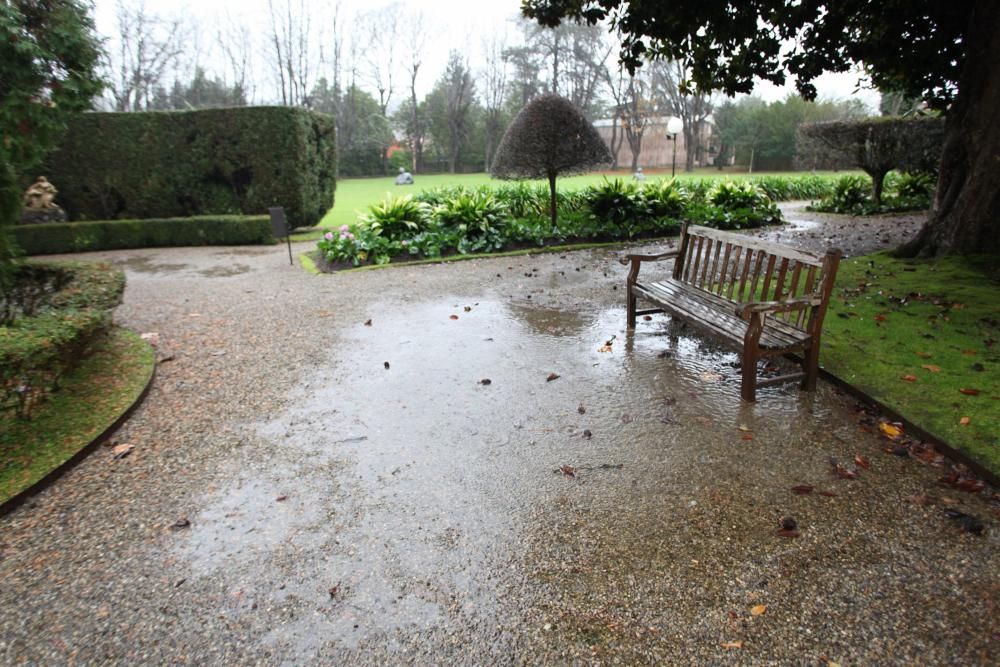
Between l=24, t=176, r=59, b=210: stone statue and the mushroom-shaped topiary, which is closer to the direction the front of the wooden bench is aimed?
the stone statue

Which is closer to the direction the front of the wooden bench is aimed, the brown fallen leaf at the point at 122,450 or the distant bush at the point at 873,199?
the brown fallen leaf

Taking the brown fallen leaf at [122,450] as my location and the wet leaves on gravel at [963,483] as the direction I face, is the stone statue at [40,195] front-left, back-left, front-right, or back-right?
back-left

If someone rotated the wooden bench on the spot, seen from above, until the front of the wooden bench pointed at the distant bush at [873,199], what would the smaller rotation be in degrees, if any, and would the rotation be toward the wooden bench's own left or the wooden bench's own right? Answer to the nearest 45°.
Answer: approximately 135° to the wooden bench's own right

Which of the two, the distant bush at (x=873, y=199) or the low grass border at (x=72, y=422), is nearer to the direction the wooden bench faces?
the low grass border

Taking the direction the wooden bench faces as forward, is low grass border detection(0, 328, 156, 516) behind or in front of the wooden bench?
in front

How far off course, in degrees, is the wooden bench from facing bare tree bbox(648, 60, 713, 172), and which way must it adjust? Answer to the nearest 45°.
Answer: approximately 135° to its right

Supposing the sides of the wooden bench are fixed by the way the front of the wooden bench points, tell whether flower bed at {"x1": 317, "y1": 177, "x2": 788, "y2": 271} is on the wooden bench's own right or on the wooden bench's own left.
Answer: on the wooden bench's own right

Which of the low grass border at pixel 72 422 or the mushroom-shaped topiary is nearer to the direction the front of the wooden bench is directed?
the low grass border

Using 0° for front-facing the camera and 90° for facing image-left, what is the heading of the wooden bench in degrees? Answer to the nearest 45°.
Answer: approximately 45°

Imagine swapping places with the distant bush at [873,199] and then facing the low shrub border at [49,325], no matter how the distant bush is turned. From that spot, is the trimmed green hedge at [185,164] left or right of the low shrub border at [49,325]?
right

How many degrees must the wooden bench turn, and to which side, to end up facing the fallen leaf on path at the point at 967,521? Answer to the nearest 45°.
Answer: approximately 90° to its left
